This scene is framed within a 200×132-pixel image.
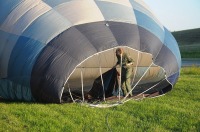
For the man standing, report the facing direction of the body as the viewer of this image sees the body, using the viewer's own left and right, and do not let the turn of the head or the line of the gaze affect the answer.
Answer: facing the viewer and to the left of the viewer
